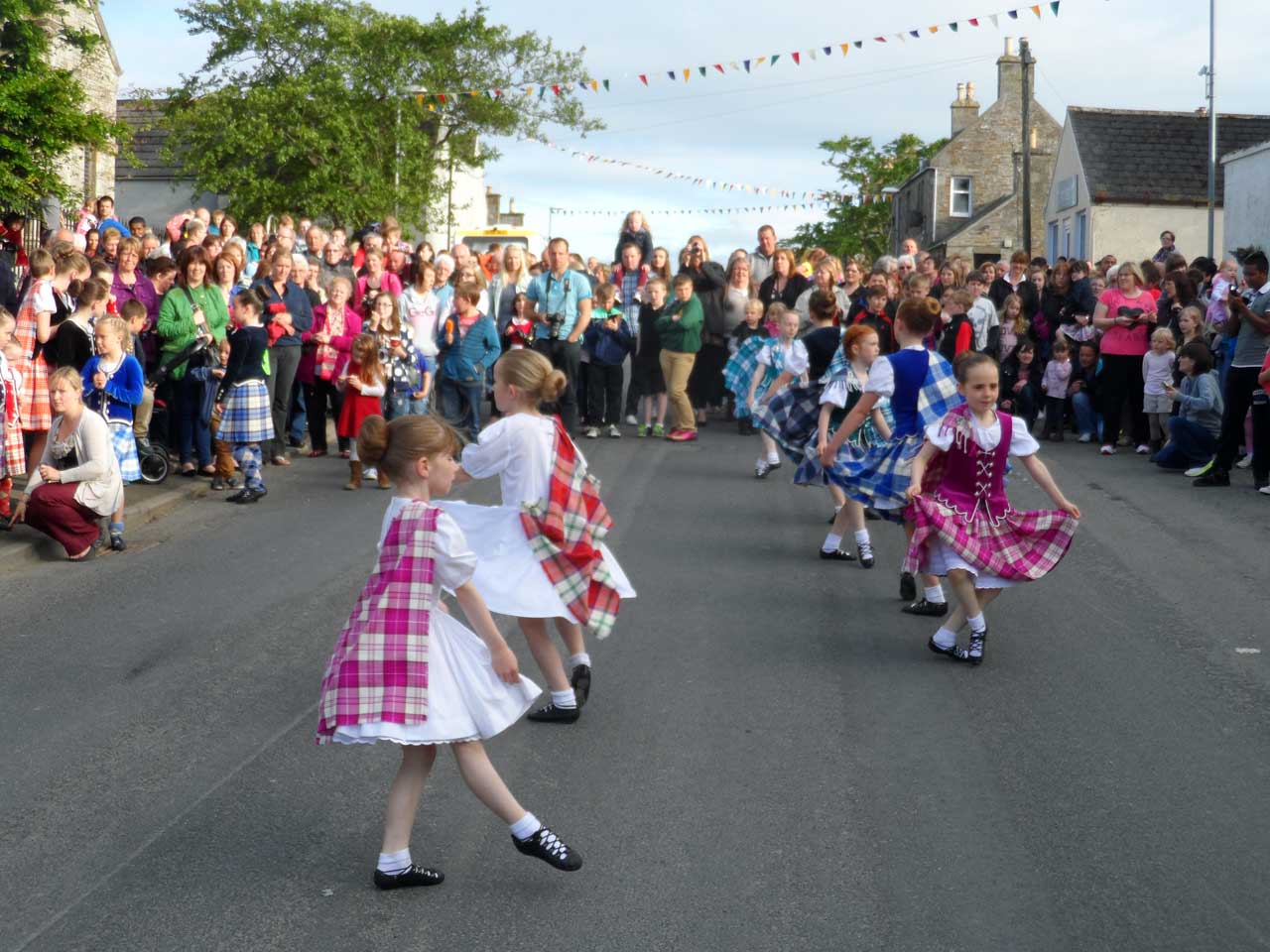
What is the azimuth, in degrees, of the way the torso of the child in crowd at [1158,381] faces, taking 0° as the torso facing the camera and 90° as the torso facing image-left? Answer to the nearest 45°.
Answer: approximately 45°

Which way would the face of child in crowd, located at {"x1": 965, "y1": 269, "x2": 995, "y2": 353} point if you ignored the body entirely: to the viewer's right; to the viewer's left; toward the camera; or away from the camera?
toward the camera

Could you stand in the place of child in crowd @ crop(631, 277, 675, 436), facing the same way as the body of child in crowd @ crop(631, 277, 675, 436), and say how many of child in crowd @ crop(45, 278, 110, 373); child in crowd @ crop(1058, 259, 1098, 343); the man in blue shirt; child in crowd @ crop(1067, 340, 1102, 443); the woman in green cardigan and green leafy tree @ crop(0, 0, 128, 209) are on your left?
2

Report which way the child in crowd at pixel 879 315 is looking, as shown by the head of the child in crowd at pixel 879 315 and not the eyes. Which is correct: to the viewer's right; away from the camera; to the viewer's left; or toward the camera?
toward the camera

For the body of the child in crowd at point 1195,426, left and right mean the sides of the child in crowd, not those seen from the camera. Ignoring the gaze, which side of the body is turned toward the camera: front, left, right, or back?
left

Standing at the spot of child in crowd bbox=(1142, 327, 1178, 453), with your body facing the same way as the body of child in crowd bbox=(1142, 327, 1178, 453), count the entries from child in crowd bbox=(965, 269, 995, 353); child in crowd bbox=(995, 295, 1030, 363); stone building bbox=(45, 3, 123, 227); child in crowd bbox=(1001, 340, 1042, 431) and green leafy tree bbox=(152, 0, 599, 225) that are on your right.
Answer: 5

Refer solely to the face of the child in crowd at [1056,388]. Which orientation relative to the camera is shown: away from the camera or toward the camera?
toward the camera

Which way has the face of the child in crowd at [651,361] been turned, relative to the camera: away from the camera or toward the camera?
toward the camera

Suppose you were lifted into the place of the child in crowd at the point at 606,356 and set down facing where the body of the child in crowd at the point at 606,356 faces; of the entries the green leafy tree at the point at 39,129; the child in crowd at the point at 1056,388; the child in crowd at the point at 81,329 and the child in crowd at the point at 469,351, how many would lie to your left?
1

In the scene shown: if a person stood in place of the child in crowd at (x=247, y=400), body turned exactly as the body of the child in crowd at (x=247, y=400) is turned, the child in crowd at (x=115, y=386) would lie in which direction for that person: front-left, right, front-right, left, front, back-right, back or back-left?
front-left

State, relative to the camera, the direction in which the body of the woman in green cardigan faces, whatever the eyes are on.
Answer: toward the camera

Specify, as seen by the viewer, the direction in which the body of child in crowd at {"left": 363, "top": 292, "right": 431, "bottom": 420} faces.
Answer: toward the camera

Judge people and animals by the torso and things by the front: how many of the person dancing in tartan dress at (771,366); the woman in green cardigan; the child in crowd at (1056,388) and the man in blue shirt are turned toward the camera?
4
